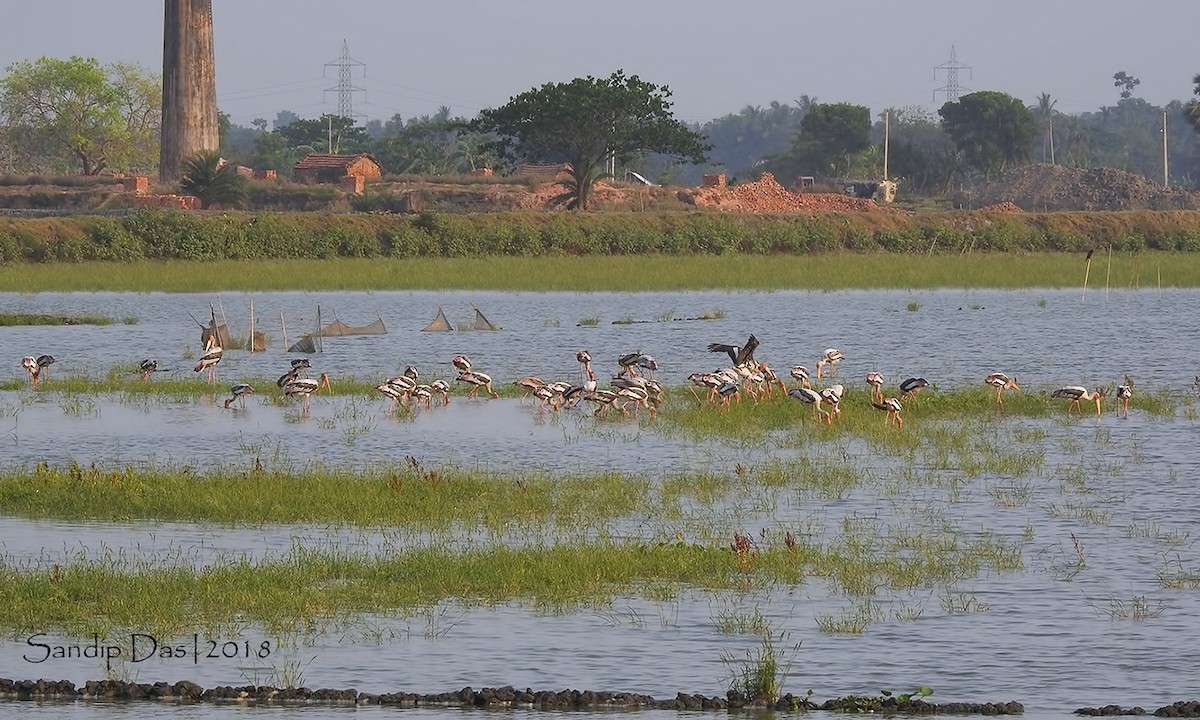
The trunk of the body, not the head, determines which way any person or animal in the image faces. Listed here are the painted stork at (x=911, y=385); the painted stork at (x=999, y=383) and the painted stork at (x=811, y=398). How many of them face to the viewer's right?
3

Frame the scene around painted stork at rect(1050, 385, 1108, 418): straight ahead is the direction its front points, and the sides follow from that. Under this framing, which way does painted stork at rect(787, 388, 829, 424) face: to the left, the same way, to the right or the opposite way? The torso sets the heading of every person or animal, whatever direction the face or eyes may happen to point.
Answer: the same way

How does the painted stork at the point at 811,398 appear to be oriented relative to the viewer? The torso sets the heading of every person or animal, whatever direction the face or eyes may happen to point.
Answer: to the viewer's right

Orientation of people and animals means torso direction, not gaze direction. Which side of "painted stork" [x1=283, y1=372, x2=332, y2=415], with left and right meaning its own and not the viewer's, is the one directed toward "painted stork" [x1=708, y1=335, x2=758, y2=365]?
front

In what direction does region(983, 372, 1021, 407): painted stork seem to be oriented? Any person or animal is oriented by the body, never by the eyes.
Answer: to the viewer's right

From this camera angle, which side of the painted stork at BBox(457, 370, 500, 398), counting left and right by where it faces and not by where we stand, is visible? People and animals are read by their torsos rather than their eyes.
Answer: right

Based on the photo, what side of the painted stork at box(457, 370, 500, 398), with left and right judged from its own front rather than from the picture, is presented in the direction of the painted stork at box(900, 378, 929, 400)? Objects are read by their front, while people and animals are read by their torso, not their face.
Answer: front

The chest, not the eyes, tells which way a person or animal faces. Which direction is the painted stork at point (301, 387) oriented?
to the viewer's right

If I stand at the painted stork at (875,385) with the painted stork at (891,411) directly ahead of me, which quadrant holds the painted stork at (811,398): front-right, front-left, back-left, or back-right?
front-right

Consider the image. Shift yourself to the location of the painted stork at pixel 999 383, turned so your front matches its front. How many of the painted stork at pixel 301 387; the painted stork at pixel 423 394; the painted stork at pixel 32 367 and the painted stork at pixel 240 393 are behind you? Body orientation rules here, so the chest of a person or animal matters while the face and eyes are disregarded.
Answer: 4

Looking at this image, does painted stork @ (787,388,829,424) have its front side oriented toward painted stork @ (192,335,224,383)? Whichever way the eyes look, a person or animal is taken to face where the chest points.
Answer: no

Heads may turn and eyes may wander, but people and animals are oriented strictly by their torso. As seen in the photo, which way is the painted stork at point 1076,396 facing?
to the viewer's right

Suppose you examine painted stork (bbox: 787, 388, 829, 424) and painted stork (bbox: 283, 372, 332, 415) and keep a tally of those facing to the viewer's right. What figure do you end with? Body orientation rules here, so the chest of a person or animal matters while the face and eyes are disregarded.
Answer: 2

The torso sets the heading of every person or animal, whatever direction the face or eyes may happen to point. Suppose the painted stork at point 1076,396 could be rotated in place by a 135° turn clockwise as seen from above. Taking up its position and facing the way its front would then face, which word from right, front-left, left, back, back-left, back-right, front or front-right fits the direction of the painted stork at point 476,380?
front-right

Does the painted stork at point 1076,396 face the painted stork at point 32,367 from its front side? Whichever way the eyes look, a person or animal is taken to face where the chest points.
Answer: no

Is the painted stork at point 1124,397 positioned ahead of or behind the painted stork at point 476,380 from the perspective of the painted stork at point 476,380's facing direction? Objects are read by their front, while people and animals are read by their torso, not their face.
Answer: ahead

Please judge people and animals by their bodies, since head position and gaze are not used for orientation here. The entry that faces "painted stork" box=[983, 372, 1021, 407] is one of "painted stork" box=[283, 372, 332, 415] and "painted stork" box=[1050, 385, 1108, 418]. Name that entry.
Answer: "painted stork" box=[283, 372, 332, 415]
